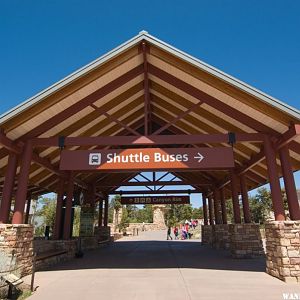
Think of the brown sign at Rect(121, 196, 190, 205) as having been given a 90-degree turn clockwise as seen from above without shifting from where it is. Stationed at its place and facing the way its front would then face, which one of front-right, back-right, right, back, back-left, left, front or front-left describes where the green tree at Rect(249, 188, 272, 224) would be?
back-right

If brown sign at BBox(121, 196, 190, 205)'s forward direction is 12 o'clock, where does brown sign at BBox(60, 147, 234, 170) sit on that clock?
brown sign at BBox(60, 147, 234, 170) is roughly at 12 o'clock from brown sign at BBox(121, 196, 190, 205).

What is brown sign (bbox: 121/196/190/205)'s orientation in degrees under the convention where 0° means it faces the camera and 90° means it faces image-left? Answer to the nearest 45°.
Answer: approximately 0°

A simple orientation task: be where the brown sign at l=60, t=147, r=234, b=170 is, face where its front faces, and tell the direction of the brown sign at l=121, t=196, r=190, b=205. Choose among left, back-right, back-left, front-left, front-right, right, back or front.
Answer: back

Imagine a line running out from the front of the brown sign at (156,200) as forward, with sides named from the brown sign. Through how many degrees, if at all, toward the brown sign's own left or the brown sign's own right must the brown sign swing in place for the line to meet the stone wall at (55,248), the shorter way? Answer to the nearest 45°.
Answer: approximately 45° to the brown sign's own right

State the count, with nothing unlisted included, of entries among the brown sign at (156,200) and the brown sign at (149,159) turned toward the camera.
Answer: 2

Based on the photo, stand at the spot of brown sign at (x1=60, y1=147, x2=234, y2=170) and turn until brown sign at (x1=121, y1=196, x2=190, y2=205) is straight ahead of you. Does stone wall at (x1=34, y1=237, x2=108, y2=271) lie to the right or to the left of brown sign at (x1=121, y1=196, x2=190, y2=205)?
left

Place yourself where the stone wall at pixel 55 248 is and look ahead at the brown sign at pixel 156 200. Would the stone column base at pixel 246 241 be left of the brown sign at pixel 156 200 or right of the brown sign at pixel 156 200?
right
